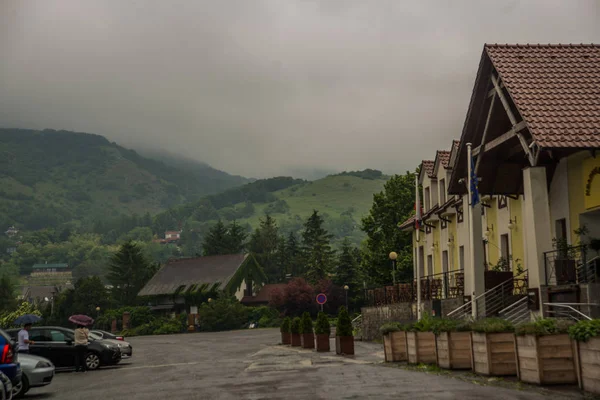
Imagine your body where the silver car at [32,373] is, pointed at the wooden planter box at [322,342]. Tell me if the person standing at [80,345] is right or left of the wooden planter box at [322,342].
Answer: left
